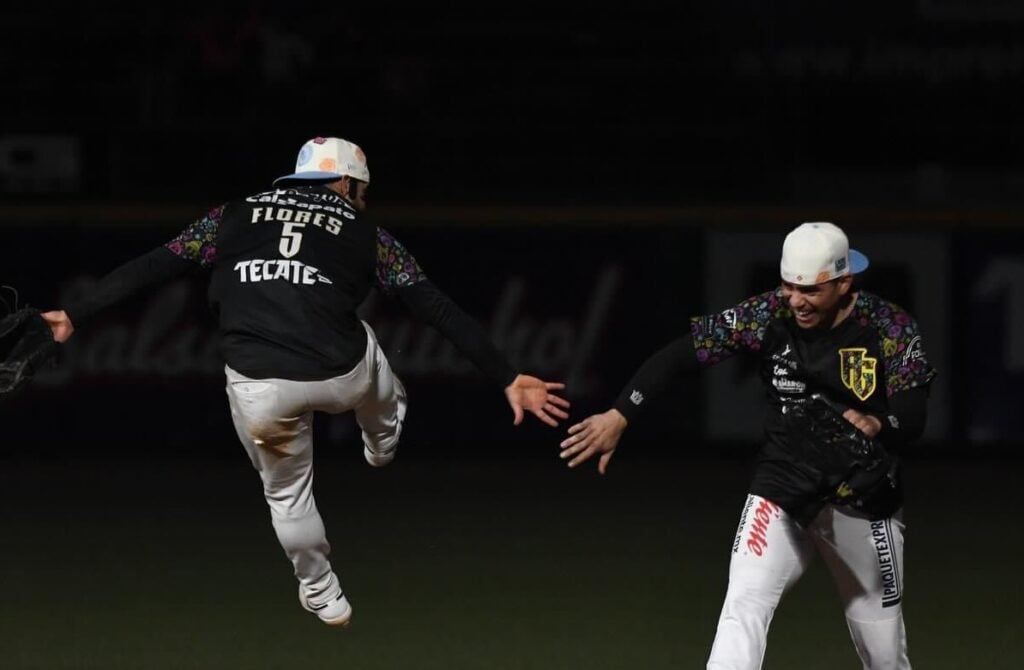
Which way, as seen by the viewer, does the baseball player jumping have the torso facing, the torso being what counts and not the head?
away from the camera

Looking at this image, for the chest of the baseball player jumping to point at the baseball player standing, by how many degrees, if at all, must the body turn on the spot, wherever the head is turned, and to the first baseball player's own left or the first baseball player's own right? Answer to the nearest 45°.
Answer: approximately 135° to the first baseball player's own right

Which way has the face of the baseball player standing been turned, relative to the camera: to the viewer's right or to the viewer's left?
to the viewer's left
